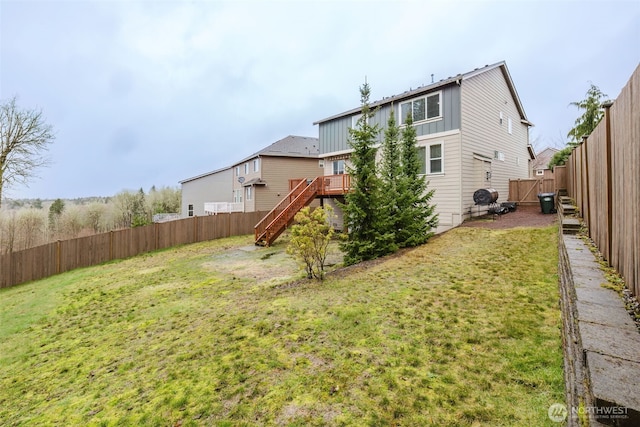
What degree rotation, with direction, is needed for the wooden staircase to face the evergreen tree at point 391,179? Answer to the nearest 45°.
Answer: approximately 90° to its left

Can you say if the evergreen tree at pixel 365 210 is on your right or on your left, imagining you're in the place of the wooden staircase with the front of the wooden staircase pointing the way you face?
on your left

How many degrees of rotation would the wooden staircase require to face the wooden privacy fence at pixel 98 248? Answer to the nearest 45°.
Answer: approximately 45° to its right

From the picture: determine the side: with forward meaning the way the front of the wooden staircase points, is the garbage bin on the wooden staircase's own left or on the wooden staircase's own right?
on the wooden staircase's own left

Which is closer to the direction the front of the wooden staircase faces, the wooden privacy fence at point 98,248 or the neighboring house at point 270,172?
the wooden privacy fence

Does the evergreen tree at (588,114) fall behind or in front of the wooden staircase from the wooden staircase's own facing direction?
behind

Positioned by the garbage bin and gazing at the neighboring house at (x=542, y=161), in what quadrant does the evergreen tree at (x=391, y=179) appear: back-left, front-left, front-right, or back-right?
back-left

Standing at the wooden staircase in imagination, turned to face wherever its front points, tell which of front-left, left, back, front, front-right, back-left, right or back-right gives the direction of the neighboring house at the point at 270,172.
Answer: back-right

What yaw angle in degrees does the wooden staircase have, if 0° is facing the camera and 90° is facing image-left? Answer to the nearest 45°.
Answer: approximately 45°

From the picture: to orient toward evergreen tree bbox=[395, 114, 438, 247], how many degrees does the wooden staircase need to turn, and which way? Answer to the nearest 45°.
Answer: approximately 90° to its left

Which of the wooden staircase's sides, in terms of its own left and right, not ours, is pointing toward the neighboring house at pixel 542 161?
back
